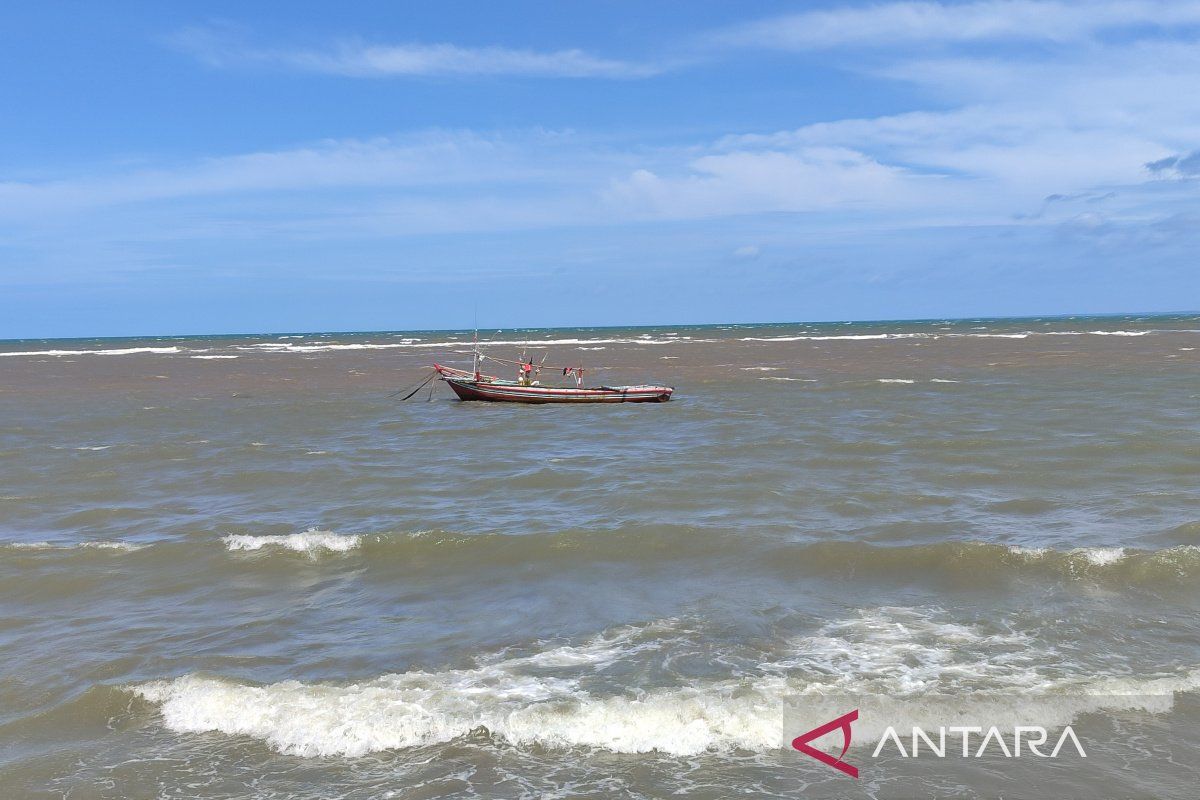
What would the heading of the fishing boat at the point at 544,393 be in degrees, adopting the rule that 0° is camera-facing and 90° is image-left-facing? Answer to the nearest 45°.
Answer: approximately 90°
